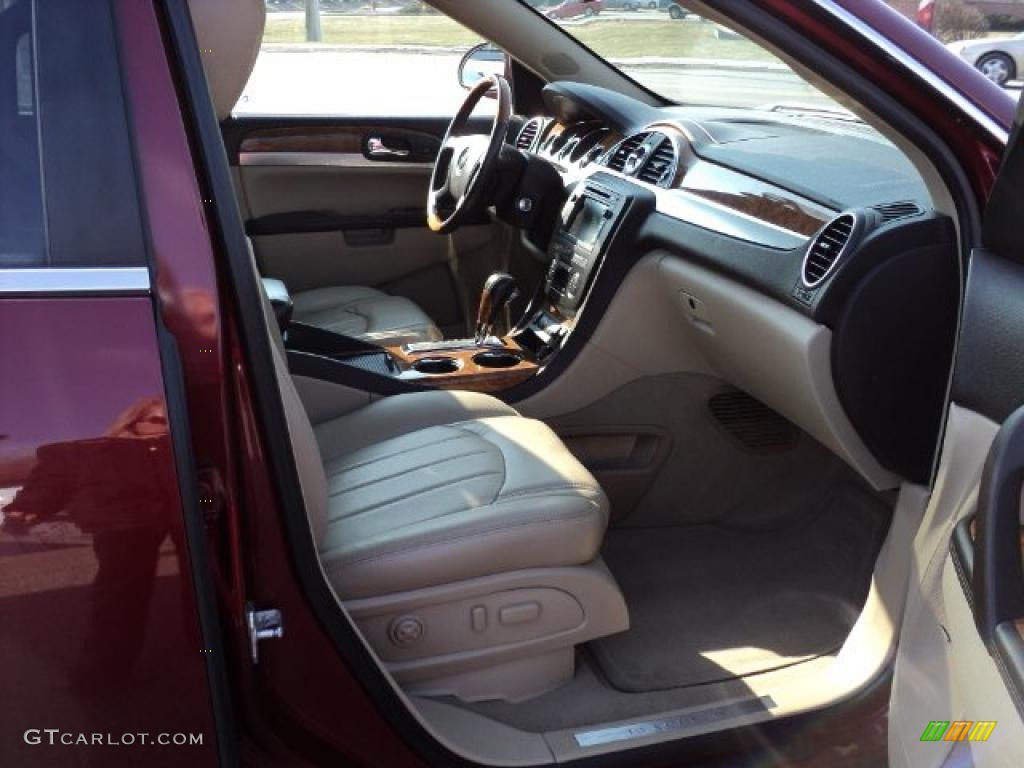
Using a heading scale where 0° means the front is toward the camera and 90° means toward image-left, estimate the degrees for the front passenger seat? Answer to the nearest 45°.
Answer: approximately 270°

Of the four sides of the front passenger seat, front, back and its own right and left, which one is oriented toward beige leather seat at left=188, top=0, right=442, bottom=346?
left

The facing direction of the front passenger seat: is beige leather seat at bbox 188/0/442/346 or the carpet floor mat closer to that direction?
the carpet floor mat

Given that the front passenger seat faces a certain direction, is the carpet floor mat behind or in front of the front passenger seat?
in front
